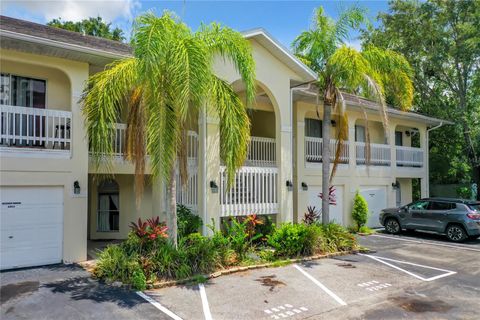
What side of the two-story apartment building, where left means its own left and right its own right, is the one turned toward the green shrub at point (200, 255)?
front

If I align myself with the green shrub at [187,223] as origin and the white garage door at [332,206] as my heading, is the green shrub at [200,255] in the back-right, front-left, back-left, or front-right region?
back-right

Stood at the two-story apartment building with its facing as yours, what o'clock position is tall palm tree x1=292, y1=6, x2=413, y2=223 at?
The tall palm tree is roughly at 10 o'clock from the two-story apartment building.

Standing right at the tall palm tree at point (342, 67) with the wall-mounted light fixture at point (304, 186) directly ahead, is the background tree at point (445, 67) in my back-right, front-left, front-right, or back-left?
front-right

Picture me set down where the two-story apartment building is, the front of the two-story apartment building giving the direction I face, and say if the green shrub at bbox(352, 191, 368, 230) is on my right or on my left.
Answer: on my left

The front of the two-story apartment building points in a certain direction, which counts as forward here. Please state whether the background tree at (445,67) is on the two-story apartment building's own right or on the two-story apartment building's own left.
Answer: on the two-story apartment building's own left
